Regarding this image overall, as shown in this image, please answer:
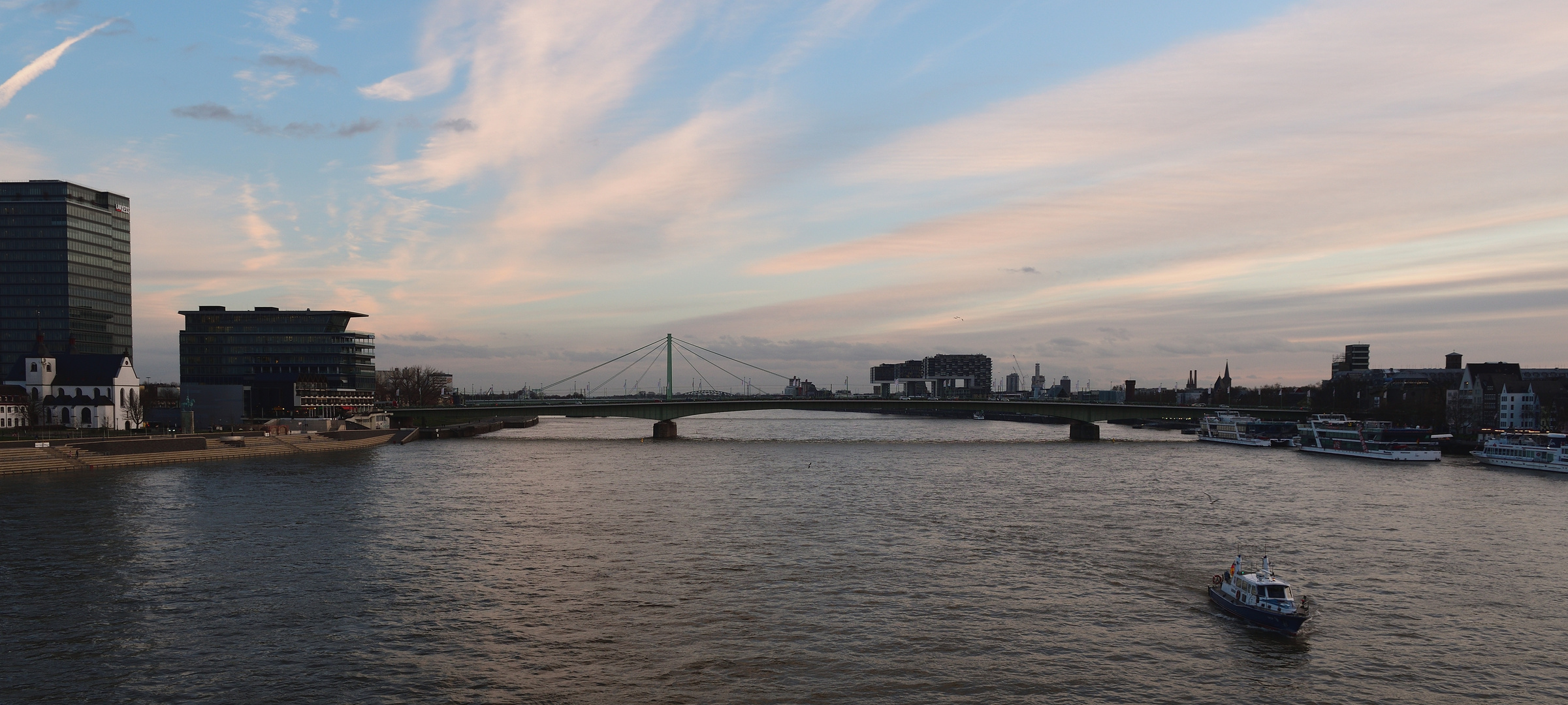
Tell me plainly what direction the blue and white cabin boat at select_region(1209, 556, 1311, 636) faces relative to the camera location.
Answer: facing the viewer and to the right of the viewer
